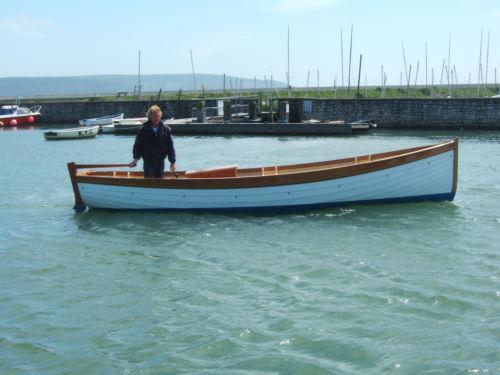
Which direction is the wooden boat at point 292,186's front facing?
to the viewer's right

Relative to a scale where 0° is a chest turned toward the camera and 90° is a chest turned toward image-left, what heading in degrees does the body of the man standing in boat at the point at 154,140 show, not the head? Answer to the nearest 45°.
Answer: approximately 0°

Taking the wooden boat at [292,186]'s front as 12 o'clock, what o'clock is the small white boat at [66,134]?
The small white boat is roughly at 8 o'clock from the wooden boat.

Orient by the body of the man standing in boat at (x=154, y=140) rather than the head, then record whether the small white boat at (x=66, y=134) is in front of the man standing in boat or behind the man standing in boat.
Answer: behind

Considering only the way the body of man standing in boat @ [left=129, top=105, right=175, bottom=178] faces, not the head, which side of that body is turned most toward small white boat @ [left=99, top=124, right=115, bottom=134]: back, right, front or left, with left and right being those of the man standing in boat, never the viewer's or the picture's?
back

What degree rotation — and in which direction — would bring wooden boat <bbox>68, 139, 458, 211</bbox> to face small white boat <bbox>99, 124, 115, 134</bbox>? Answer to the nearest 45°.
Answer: approximately 90° to its left
